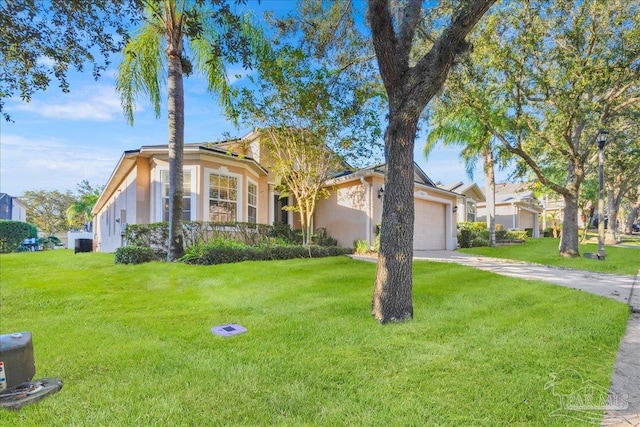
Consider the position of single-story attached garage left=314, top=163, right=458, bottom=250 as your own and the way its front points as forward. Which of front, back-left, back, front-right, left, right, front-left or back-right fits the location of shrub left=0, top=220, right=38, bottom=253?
back-right

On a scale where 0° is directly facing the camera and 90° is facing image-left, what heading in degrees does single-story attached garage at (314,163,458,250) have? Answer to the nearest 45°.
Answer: approximately 315°

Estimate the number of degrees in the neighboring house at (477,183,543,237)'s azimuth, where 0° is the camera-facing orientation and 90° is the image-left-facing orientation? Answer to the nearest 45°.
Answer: approximately 315°

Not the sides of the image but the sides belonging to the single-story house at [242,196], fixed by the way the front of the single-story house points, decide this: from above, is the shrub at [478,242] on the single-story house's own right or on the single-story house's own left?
on the single-story house's own left

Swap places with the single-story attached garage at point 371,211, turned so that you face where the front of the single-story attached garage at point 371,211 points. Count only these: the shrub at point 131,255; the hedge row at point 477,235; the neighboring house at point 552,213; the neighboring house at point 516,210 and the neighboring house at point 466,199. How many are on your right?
1

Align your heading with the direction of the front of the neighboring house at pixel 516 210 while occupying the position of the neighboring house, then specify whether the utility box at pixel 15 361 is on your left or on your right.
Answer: on your right

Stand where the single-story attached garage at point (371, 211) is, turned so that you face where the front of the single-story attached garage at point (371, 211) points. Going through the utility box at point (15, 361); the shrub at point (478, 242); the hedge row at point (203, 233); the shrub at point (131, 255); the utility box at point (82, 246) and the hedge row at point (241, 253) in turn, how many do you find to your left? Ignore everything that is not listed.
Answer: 1

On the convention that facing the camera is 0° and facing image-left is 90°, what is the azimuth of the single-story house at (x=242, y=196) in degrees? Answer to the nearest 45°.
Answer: approximately 315°

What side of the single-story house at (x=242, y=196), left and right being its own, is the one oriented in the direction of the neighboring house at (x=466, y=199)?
left

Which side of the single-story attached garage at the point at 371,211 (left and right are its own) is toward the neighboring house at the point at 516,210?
left

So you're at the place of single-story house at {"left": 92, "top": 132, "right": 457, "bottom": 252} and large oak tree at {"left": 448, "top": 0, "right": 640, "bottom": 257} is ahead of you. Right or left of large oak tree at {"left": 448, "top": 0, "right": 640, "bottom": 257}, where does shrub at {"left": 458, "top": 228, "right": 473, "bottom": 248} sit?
left

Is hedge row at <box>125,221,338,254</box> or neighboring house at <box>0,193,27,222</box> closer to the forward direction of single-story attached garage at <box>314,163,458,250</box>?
the hedge row

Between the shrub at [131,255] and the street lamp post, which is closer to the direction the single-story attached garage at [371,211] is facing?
the street lamp post
